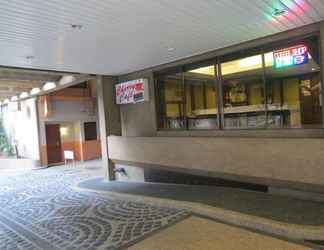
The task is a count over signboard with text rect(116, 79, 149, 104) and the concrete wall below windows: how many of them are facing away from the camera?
0

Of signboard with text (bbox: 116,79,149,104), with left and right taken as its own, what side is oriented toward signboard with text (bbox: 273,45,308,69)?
left

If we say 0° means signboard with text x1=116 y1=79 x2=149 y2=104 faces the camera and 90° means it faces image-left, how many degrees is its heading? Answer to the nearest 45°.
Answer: approximately 45°

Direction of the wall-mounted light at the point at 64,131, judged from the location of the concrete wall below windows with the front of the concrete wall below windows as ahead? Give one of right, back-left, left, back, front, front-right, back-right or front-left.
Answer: right

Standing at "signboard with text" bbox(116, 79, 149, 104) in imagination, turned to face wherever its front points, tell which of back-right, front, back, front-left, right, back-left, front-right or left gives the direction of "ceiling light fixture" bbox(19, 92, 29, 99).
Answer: right

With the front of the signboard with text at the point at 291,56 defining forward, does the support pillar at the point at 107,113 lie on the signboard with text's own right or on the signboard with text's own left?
on the signboard with text's own right

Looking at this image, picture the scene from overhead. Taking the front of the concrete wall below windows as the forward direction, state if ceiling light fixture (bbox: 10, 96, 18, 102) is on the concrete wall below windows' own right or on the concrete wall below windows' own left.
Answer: on the concrete wall below windows' own right

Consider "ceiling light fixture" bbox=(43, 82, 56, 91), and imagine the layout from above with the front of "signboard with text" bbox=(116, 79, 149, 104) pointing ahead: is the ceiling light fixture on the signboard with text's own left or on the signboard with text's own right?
on the signboard with text's own right

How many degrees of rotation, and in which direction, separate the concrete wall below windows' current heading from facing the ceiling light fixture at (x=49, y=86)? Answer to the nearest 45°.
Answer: approximately 90° to its right
